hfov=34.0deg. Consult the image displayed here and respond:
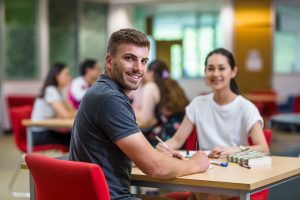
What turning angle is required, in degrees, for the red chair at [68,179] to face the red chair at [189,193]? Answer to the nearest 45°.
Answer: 0° — it already faces it

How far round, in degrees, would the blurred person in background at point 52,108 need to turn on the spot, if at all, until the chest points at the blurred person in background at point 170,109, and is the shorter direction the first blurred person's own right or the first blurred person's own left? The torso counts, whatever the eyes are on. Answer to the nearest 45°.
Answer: approximately 45° to the first blurred person's own right

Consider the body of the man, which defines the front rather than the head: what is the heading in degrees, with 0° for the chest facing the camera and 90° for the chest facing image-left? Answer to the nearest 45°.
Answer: approximately 270°

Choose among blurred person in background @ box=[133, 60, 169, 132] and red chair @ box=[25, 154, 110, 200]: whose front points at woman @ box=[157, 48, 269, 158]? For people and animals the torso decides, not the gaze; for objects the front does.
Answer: the red chair

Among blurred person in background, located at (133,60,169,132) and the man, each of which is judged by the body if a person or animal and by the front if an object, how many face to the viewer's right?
1

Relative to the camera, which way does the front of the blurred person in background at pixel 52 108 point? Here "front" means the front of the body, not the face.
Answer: to the viewer's right

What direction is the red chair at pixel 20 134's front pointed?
to the viewer's right

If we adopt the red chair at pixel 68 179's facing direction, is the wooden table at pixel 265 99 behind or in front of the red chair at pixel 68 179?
in front

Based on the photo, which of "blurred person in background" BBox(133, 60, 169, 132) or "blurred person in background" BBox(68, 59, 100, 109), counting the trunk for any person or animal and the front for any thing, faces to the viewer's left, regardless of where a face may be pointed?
"blurred person in background" BBox(133, 60, 169, 132)

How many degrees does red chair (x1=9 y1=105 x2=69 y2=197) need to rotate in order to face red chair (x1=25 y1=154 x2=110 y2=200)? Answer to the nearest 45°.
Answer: approximately 90° to its right

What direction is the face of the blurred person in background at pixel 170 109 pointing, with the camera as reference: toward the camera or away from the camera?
away from the camera
